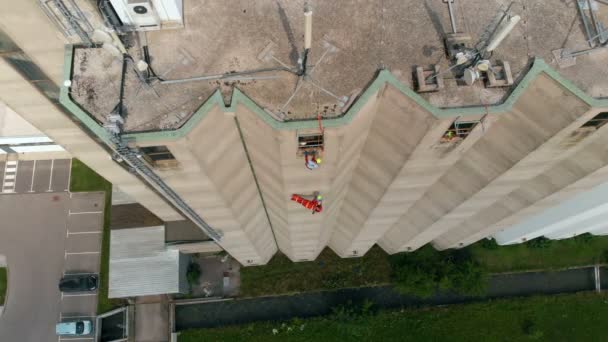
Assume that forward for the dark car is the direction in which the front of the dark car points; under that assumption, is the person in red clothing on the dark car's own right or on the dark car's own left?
on the dark car's own left

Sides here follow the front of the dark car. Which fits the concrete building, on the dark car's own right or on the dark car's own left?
on the dark car's own left

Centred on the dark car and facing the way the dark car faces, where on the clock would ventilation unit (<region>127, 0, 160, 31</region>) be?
The ventilation unit is roughly at 9 o'clock from the dark car.

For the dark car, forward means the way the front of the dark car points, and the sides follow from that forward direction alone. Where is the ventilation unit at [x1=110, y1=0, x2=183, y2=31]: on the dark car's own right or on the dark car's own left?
on the dark car's own left
